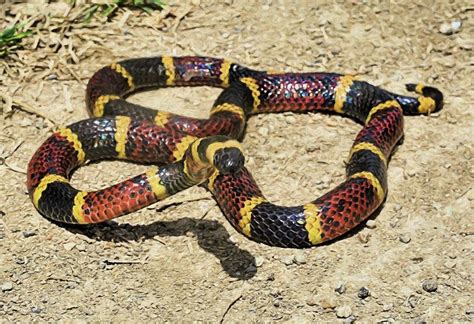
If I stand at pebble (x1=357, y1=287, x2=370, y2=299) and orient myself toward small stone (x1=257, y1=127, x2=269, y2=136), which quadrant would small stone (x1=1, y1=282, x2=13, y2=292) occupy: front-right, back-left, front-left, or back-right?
front-left

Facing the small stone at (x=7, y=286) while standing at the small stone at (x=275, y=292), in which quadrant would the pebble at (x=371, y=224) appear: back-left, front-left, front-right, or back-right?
back-right
